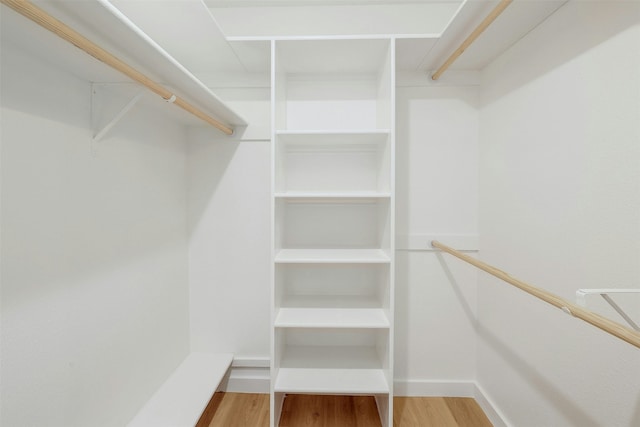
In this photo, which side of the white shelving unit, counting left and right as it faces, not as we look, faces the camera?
front

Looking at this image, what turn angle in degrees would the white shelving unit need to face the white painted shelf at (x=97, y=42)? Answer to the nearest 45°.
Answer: approximately 45° to its right
